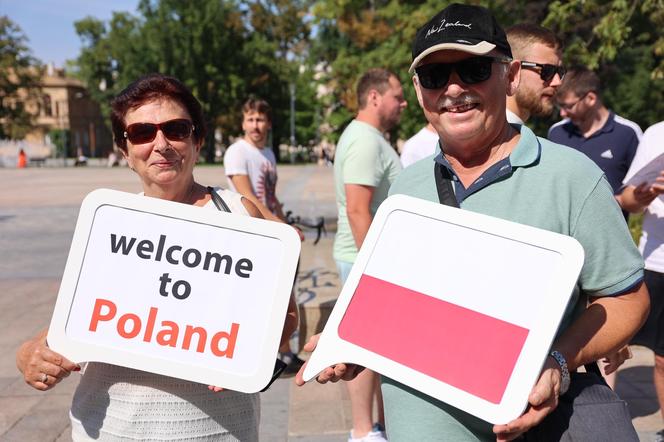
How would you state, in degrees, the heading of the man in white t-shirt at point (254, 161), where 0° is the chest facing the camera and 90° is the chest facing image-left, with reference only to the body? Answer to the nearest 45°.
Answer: approximately 315°

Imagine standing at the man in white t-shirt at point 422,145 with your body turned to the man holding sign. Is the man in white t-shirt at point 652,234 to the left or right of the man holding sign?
left

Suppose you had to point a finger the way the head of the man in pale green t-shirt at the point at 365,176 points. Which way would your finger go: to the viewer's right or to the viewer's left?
to the viewer's right

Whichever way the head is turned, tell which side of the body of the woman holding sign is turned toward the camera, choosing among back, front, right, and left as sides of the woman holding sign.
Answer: front

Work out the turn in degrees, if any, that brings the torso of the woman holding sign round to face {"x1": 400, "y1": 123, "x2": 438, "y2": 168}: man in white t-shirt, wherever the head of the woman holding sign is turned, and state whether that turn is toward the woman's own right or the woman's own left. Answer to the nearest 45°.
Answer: approximately 135° to the woman's own left

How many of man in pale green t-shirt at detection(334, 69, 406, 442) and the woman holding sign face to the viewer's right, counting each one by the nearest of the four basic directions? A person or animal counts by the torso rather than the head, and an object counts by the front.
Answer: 1

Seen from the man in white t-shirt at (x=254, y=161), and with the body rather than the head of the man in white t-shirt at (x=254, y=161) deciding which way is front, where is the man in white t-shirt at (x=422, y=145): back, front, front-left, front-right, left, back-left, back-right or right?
front
